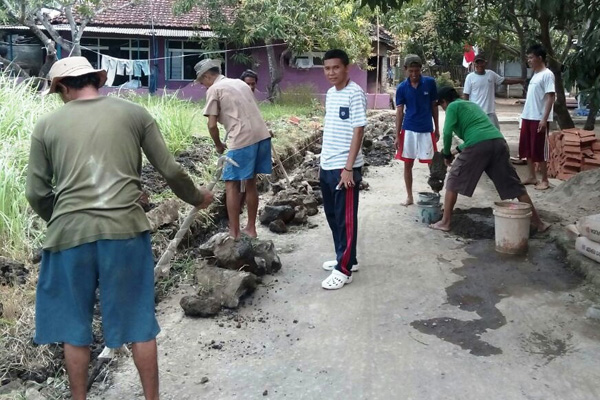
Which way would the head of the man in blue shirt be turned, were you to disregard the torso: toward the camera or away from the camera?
toward the camera

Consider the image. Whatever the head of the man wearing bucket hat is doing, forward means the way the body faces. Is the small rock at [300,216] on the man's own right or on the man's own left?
on the man's own right

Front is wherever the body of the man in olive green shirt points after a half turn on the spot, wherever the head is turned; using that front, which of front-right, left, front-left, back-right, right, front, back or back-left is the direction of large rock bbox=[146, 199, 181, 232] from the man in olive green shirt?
back

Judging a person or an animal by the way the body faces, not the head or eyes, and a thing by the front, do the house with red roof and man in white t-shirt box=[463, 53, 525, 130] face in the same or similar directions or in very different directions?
same or similar directions

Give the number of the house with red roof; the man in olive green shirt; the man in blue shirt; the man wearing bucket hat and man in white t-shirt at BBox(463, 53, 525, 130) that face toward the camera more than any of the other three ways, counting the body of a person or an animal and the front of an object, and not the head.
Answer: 3

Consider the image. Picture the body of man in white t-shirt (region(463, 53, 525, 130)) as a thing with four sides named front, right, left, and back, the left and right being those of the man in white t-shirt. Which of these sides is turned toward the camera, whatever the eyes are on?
front

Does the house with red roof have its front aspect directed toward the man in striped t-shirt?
yes

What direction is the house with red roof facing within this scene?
toward the camera

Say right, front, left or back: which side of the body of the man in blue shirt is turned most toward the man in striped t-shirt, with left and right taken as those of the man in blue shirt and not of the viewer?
front

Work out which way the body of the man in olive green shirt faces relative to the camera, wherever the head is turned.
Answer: away from the camera

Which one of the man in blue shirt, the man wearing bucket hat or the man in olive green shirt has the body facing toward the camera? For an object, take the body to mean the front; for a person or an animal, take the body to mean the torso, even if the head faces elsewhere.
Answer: the man in blue shirt

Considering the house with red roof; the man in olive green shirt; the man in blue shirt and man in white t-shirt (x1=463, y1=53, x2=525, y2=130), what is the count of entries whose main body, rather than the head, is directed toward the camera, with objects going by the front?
3

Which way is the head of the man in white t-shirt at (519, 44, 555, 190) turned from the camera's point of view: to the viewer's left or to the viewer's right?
to the viewer's left
